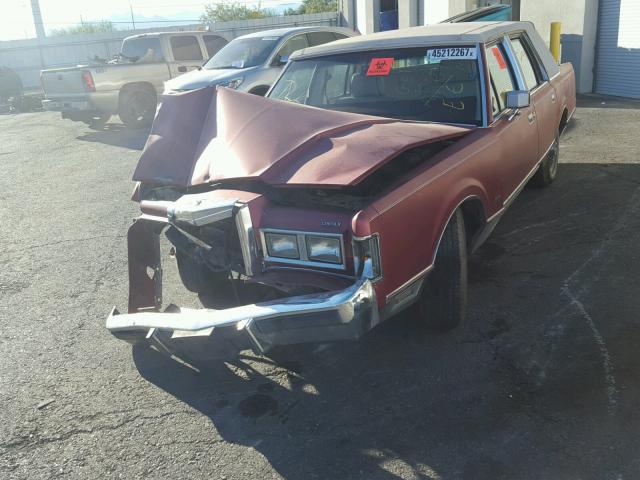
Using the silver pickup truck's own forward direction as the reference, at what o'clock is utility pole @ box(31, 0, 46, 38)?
The utility pole is roughly at 10 o'clock from the silver pickup truck.

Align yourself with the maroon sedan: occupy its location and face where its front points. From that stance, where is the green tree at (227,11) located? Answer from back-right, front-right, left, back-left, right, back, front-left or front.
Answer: back-right

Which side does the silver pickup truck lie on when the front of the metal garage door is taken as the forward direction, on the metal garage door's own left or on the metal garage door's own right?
on the metal garage door's own right

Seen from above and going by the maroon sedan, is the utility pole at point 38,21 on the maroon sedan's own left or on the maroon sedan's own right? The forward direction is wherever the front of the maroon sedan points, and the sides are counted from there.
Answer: on the maroon sedan's own right

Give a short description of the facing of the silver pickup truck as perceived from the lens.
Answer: facing away from the viewer and to the right of the viewer

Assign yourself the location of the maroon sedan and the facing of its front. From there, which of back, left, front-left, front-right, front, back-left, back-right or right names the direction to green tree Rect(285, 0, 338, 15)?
back-right

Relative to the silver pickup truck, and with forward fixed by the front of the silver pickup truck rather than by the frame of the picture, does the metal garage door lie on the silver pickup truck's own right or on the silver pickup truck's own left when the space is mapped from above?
on the silver pickup truck's own right

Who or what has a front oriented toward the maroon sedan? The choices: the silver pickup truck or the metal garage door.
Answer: the metal garage door

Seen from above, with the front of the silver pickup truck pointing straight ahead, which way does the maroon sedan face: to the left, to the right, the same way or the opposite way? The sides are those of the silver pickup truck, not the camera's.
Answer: the opposite way

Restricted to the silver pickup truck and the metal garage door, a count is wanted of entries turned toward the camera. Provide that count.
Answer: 1

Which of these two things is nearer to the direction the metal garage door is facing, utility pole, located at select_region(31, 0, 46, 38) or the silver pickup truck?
the silver pickup truck

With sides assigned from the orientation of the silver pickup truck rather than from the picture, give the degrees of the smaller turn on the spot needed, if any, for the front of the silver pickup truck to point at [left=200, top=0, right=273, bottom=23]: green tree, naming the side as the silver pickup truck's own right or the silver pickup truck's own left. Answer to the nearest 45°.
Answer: approximately 45° to the silver pickup truck's own left

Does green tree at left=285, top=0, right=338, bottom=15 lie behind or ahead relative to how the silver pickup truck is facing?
ahead

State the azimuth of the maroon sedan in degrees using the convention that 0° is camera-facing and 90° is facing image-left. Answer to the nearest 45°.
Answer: approximately 45°

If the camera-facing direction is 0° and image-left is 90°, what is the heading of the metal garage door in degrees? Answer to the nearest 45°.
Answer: approximately 0°
